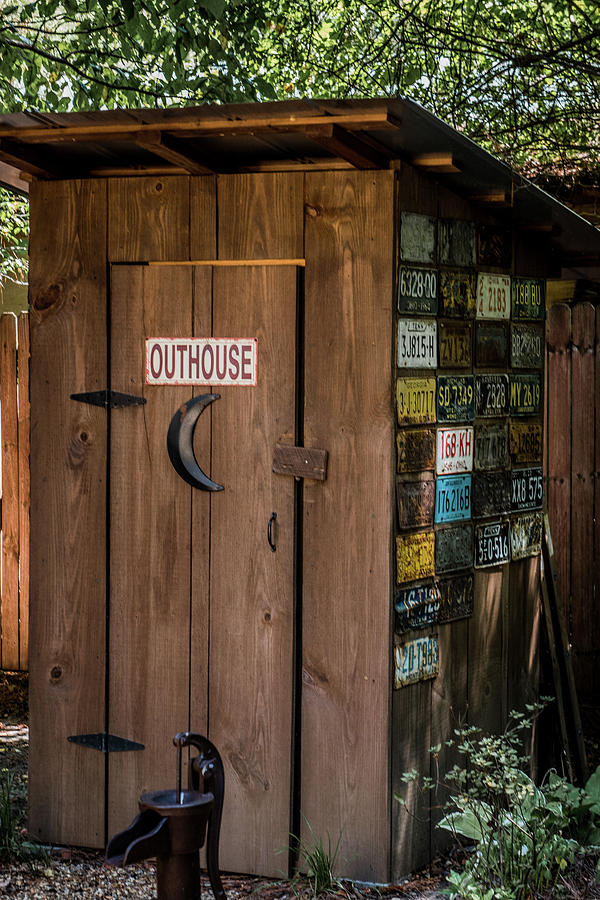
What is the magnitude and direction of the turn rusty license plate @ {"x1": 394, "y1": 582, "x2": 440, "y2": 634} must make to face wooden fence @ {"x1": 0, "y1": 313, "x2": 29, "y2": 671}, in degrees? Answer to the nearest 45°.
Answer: approximately 180°

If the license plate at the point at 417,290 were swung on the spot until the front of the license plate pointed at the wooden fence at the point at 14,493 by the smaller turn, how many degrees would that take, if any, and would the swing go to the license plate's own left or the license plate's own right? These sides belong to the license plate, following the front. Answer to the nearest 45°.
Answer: approximately 180°

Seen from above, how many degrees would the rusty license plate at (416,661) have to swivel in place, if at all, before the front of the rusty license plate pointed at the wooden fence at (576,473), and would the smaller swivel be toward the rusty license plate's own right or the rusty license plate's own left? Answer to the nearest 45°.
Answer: approximately 135° to the rusty license plate's own left

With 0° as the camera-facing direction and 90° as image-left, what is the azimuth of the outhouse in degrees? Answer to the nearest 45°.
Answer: approximately 45°

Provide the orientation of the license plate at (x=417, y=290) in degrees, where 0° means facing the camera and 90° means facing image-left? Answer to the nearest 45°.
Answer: approximately 315°

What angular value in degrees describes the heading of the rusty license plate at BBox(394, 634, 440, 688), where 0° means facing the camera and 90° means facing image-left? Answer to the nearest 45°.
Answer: approximately 315°
